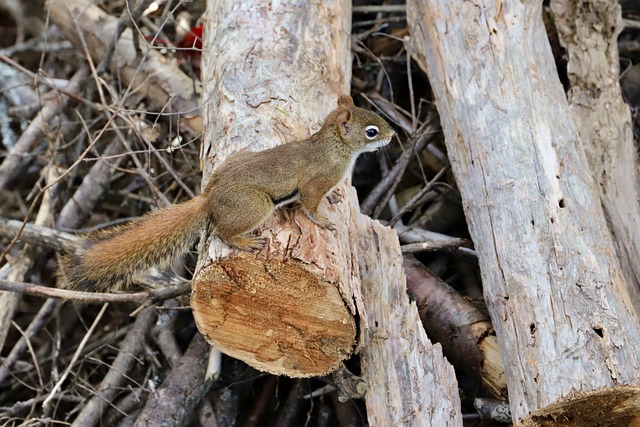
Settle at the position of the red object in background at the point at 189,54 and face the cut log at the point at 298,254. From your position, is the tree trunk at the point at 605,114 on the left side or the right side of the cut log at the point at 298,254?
left

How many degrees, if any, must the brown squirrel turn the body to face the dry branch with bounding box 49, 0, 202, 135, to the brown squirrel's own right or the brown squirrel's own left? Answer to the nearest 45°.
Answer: approximately 90° to the brown squirrel's own left

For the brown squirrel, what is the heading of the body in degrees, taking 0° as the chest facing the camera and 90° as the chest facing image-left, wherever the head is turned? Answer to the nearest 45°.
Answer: approximately 270°

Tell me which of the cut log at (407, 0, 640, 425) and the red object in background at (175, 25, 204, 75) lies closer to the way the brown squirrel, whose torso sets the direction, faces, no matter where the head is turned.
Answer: the cut log

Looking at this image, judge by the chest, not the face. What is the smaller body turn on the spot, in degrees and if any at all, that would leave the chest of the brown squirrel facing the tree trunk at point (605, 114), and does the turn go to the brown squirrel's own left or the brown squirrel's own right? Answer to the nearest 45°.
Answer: approximately 45° to the brown squirrel's own left

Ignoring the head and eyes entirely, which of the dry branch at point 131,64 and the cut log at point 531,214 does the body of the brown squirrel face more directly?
the cut log

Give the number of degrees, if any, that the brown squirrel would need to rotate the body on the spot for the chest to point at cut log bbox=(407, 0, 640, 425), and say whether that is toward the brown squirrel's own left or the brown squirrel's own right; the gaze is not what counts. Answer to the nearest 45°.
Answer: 0° — it already faces it
